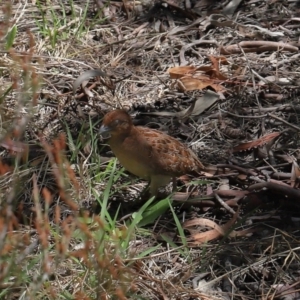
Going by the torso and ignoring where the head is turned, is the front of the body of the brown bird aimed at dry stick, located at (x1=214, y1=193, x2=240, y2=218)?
no

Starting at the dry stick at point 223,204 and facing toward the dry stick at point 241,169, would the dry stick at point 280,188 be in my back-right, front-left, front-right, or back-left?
front-right

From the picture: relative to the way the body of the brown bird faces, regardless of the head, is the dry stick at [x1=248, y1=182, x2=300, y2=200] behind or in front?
behind

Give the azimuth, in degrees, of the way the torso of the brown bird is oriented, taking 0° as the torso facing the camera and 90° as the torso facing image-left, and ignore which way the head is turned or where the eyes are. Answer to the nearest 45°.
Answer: approximately 90°

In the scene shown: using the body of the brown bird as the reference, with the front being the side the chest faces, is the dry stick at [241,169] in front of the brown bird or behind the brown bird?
behind

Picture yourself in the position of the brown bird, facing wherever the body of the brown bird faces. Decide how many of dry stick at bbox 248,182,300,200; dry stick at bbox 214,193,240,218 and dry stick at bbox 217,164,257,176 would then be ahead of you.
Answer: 0
